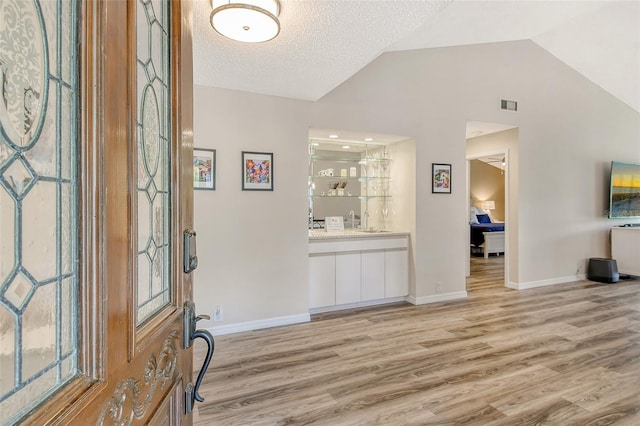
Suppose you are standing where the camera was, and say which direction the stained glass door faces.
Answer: facing the viewer and to the right of the viewer

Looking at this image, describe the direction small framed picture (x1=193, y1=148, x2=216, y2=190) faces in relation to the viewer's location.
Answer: facing the viewer

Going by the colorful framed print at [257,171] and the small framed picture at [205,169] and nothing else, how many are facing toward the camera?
2

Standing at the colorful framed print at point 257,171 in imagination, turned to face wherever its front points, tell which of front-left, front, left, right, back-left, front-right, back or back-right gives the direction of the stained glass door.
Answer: front

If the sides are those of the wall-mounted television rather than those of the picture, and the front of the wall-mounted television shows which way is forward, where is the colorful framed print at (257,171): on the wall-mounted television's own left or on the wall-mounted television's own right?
on the wall-mounted television's own right

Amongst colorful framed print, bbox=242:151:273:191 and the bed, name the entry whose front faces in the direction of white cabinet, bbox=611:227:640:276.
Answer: the bed

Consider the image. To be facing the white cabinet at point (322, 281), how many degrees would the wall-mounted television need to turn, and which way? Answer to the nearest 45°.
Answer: approximately 90° to its right

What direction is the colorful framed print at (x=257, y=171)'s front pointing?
toward the camera
